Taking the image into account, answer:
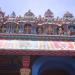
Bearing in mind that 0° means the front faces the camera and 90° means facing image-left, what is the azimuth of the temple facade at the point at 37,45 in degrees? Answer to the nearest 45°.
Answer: approximately 0°
